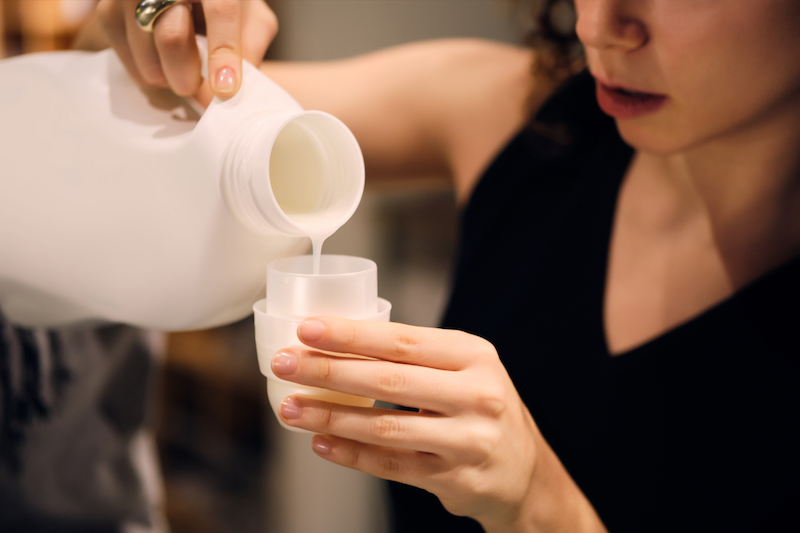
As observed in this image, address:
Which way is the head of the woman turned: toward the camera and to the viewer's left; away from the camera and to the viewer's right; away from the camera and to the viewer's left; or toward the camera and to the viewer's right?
toward the camera and to the viewer's left

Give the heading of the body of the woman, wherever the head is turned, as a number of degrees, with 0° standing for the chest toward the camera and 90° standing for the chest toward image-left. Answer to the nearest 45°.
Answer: approximately 45°
